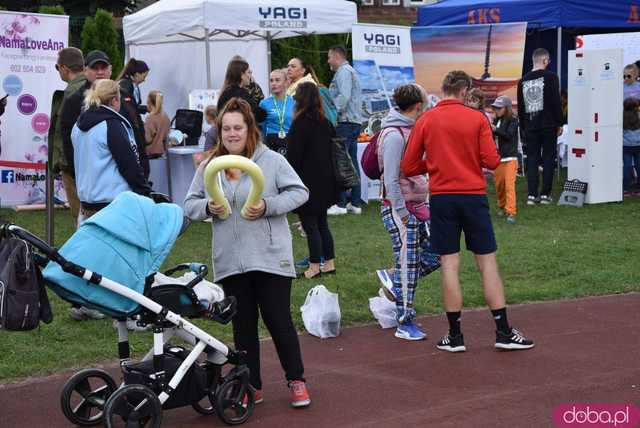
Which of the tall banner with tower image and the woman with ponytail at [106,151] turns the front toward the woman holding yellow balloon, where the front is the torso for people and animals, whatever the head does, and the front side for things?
the tall banner with tower image

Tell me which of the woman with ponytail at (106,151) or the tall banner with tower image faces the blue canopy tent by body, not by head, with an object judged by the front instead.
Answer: the woman with ponytail

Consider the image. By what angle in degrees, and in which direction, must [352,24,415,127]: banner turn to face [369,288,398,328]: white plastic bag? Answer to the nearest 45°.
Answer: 0° — it already faces it

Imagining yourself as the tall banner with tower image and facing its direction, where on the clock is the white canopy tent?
The white canopy tent is roughly at 2 o'clock from the tall banner with tower image.

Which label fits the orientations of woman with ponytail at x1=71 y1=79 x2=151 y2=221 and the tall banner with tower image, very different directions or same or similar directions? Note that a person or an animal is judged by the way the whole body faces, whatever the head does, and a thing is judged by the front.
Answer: very different directions

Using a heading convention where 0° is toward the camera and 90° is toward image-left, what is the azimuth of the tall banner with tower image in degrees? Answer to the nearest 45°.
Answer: approximately 0°

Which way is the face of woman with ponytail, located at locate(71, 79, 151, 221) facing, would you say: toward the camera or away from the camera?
away from the camera
